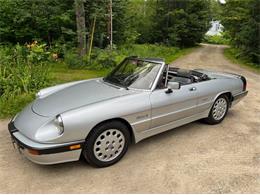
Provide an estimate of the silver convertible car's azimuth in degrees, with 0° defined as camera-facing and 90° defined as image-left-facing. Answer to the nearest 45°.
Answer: approximately 45°

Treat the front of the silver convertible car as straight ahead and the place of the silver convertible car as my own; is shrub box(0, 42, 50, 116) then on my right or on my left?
on my right
